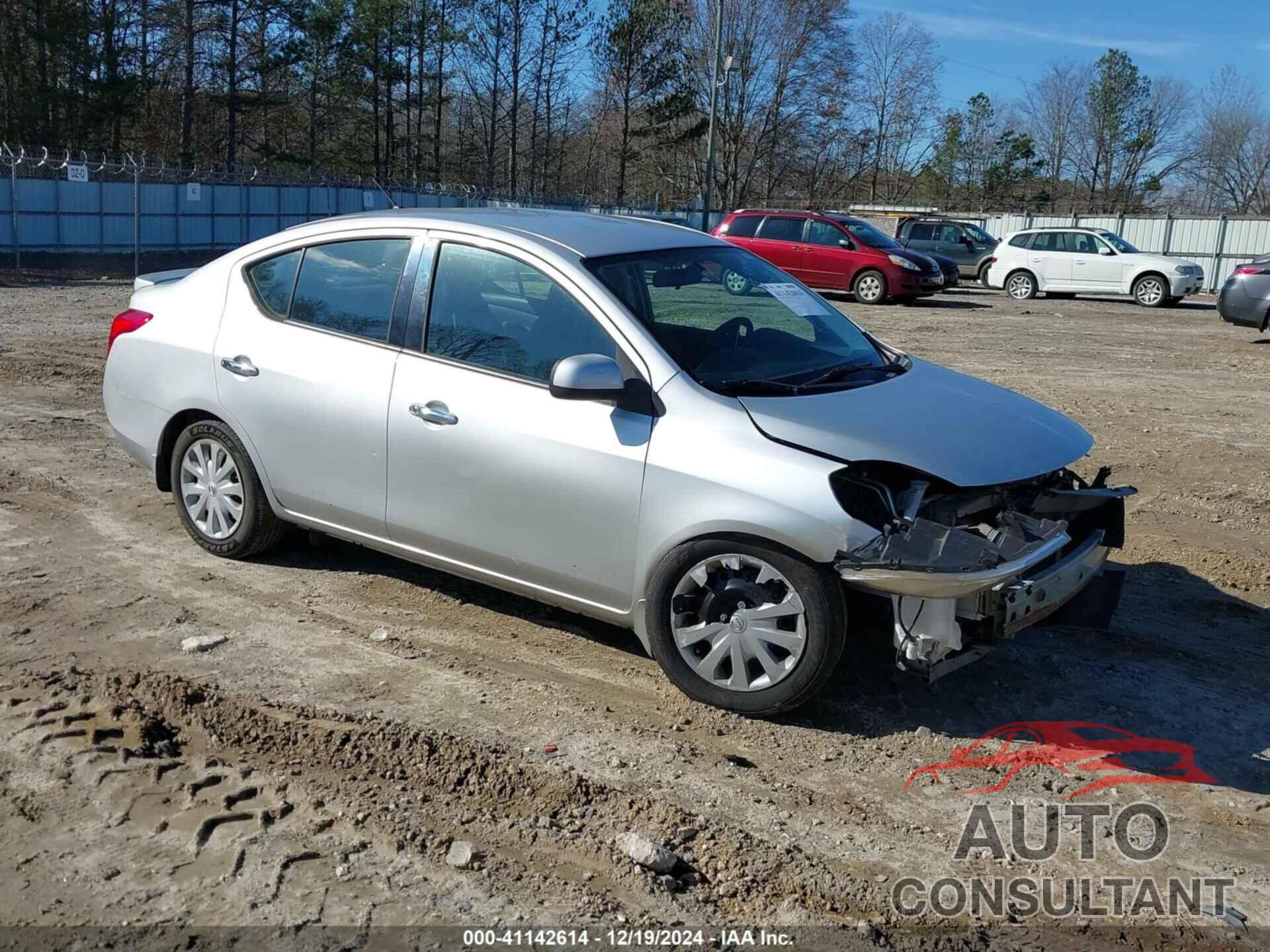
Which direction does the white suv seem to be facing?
to the viewer's right

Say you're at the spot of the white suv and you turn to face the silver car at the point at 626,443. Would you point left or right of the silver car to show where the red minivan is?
right

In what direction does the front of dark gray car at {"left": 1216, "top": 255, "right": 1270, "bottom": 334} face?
to the viewer's right

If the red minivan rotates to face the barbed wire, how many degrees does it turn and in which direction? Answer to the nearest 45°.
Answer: approximately 180°

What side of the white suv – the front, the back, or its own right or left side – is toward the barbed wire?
back

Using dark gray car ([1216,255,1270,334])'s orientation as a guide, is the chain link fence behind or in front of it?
behind

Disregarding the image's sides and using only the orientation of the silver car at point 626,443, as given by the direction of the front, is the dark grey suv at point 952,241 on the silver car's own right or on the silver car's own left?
on the silver car's own left

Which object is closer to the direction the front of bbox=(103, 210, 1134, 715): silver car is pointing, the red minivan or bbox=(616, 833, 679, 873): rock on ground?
the rock on ground

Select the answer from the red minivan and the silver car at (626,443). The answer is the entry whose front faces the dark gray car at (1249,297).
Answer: the red minivan

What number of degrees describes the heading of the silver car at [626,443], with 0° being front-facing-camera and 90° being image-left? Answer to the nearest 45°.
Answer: approximately 315°

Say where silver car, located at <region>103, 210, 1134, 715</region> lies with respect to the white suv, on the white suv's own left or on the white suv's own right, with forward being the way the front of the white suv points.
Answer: on the white suv's own right
